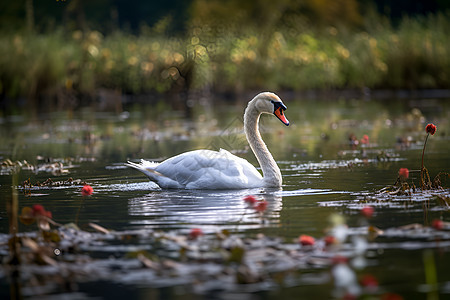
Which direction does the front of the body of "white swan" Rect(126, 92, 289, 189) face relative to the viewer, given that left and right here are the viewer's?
facing to the right of the viewer

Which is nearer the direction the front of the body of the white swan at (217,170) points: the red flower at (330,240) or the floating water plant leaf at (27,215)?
the red flower

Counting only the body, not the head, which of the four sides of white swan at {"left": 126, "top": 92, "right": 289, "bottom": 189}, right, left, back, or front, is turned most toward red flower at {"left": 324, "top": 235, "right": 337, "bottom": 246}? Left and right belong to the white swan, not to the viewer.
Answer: right

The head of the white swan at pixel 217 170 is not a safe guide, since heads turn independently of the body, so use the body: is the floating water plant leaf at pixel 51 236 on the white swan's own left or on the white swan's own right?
on the white swan's own right

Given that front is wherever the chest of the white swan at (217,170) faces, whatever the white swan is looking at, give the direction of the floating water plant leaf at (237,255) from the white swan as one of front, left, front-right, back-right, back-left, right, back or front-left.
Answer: right

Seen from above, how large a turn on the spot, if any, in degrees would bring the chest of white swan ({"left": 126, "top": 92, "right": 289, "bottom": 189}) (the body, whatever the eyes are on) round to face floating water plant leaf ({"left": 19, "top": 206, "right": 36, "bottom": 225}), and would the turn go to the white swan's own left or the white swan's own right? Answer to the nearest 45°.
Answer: approximately 135° to the white swan's own right
